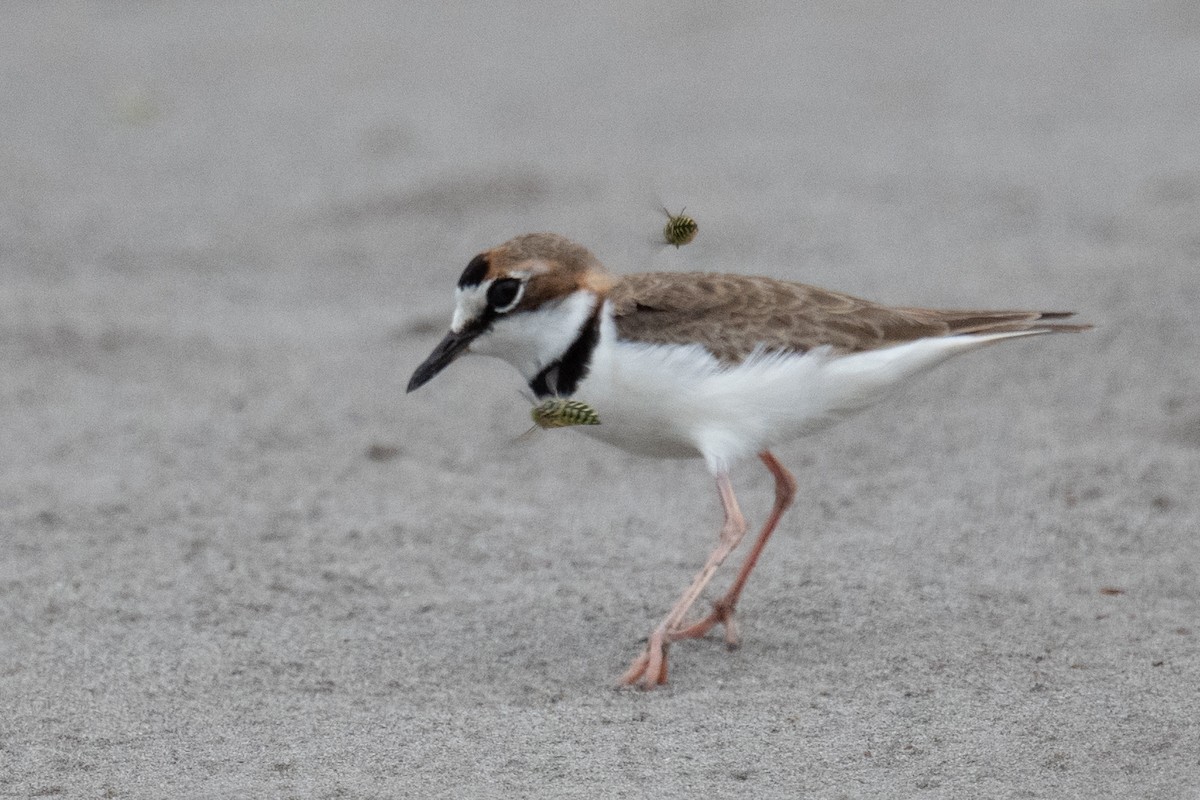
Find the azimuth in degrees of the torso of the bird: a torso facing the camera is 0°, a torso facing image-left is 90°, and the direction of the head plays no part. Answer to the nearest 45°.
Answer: approximately 90°
